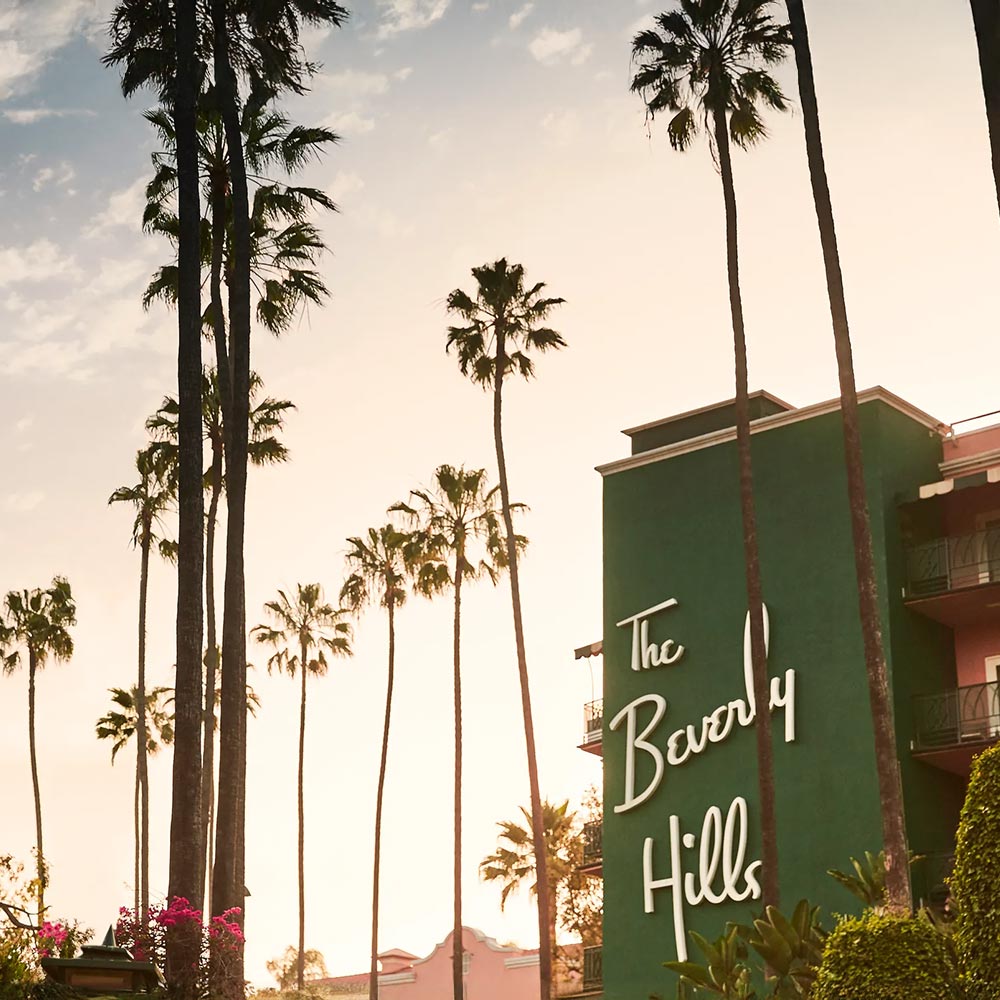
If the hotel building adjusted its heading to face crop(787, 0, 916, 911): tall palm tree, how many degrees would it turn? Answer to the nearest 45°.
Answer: approximately 45° to its left

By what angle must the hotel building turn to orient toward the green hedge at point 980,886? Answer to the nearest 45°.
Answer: approximately 45° to its left

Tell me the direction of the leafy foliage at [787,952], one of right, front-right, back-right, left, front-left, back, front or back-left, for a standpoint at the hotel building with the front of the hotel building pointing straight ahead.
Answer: front-left

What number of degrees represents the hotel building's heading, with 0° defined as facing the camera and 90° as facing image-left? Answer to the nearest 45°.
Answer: approximately 45°
